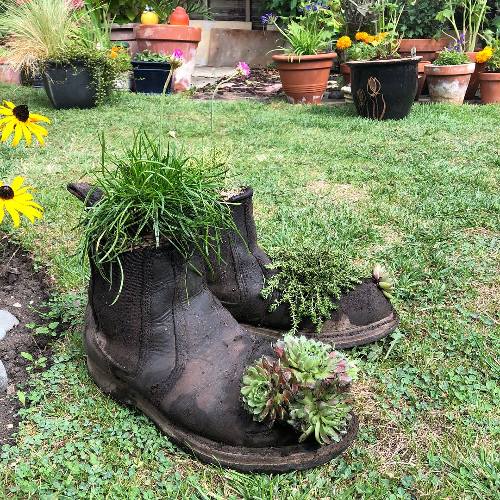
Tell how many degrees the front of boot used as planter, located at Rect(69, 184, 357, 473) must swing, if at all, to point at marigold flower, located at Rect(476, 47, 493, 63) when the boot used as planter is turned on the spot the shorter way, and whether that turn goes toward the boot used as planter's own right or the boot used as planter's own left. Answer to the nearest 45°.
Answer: approximately 90° to the boot used as planter's own left

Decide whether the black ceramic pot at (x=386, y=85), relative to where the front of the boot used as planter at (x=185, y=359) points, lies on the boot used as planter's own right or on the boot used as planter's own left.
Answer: on the boot used as planter's own left

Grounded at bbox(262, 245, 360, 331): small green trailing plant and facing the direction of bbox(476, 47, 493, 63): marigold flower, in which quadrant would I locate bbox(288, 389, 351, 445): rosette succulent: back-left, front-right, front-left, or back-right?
back-right

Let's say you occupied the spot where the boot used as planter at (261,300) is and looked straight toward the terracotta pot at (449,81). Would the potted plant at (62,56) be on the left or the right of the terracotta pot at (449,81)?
left

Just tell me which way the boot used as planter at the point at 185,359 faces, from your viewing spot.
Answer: facing the viewer and to the right of the viewer

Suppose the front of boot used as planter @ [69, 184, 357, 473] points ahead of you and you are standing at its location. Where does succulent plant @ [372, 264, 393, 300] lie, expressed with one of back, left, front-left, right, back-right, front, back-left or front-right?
left

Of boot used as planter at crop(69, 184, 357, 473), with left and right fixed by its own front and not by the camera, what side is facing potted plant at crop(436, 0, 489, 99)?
left

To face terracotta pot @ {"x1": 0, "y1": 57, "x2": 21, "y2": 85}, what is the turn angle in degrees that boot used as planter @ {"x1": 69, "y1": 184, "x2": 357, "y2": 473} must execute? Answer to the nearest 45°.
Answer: approximately 135° to its left

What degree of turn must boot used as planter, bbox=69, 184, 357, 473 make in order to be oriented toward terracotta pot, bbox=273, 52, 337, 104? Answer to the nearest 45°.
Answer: approximately 135° to its left
